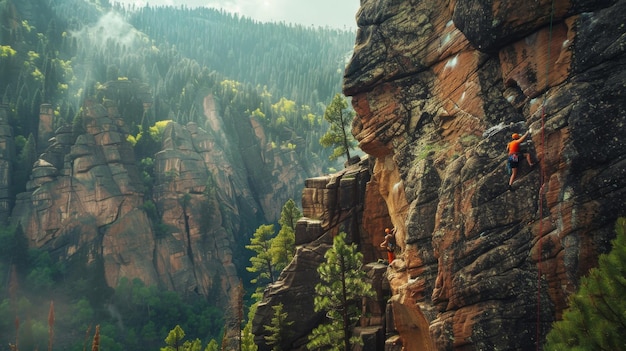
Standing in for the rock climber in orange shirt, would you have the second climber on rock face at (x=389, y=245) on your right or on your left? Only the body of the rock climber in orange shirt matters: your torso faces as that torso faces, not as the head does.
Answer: on your left

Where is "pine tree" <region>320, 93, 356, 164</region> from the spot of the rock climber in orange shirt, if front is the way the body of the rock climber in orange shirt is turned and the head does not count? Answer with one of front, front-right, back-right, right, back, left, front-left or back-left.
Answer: left

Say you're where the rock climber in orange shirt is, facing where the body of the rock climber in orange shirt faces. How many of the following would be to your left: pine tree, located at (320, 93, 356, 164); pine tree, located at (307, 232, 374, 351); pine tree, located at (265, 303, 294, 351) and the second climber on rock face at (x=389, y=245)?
4

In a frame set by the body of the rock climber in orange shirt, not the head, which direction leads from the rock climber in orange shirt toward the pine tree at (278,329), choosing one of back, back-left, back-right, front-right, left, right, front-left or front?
left

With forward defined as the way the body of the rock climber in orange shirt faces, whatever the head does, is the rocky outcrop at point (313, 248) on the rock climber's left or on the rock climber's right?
on the rock climber's left

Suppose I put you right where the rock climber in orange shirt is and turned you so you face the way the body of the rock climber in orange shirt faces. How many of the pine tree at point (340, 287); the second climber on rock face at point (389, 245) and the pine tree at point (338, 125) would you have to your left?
3

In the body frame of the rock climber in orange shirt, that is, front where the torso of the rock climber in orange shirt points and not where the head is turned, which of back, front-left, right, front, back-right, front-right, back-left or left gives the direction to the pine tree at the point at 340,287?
left

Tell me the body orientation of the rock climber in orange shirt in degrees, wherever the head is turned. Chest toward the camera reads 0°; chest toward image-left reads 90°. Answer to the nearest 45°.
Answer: approximately 225°
